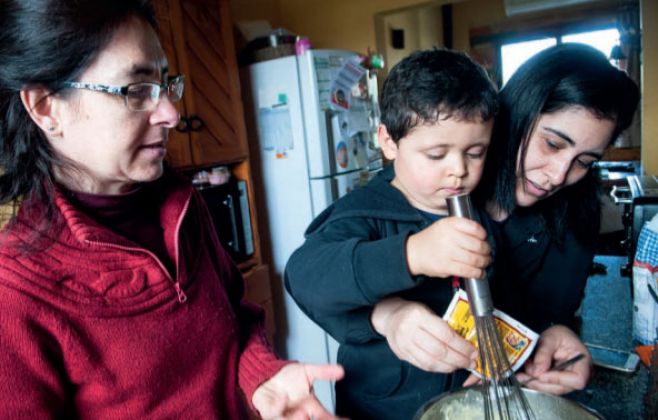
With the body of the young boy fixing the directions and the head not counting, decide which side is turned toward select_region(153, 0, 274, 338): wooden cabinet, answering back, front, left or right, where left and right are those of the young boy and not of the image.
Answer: back

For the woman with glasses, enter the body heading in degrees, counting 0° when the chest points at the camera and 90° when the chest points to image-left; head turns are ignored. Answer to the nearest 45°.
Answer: approximately 315°

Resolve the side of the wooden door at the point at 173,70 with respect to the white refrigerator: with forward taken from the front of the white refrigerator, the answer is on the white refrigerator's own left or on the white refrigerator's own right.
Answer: on the white refrigerator's own right

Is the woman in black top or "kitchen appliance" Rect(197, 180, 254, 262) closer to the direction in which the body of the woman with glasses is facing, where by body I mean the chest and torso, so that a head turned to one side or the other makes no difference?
the woman in black top

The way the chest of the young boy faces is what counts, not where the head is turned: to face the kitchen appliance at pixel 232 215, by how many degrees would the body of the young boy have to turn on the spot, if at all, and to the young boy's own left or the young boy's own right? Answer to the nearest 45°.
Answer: approximately 180°

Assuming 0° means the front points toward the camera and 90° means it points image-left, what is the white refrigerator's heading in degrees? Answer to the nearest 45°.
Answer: approximately 315°
